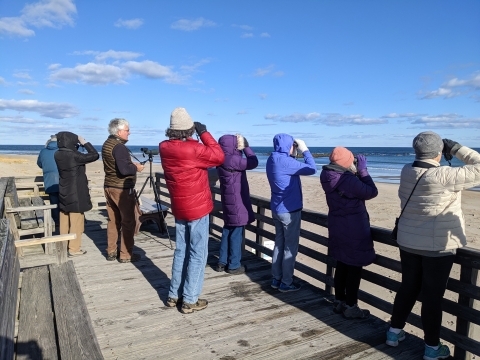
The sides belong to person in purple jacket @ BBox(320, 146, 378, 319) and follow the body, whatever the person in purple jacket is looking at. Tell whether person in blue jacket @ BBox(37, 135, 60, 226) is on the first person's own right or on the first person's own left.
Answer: on the first person's own left

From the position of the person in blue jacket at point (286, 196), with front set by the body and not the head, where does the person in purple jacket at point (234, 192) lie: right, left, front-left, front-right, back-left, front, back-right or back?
left

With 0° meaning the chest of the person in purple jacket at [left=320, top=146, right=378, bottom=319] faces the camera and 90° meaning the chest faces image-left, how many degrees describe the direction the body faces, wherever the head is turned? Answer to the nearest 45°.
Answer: approximately 225°

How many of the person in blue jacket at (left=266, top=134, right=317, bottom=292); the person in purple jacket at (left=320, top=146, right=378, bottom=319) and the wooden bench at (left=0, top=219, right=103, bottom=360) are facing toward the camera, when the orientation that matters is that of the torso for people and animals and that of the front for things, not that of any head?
0

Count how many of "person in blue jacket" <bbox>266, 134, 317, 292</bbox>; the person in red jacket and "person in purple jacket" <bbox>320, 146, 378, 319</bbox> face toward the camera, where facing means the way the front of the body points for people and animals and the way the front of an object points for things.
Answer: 0

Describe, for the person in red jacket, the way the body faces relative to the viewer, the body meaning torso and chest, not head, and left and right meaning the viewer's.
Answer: facing away from the viewer and to the right of the viewer

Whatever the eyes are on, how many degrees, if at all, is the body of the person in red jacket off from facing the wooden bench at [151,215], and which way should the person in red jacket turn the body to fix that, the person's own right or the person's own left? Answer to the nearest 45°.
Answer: approximately 45° to the person's own left

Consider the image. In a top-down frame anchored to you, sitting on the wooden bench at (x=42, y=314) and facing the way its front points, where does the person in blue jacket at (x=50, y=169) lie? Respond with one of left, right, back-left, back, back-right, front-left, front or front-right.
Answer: left

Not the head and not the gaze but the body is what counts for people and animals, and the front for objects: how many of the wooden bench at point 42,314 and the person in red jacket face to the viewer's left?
0

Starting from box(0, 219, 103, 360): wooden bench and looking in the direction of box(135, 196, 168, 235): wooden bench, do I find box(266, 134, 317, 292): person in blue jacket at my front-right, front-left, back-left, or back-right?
front-right

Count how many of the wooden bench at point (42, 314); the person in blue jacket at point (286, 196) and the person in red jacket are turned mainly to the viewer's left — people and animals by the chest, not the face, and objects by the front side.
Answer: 0

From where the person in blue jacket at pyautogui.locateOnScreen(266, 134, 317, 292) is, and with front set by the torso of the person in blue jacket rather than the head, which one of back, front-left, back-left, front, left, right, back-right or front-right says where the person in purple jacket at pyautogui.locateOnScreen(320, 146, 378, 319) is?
right

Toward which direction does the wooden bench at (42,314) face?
to the viewer's right

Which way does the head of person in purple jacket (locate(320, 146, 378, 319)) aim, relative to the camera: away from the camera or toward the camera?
away from the camera

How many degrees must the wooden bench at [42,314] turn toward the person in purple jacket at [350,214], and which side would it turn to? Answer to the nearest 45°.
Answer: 0° — it already faces them

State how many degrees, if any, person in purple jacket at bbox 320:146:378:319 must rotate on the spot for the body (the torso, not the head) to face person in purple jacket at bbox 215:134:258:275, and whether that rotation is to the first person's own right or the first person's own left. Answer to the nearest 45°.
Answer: approximately 90° to the first person's own left

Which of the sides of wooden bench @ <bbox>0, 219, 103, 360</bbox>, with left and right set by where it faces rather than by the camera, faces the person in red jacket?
front
